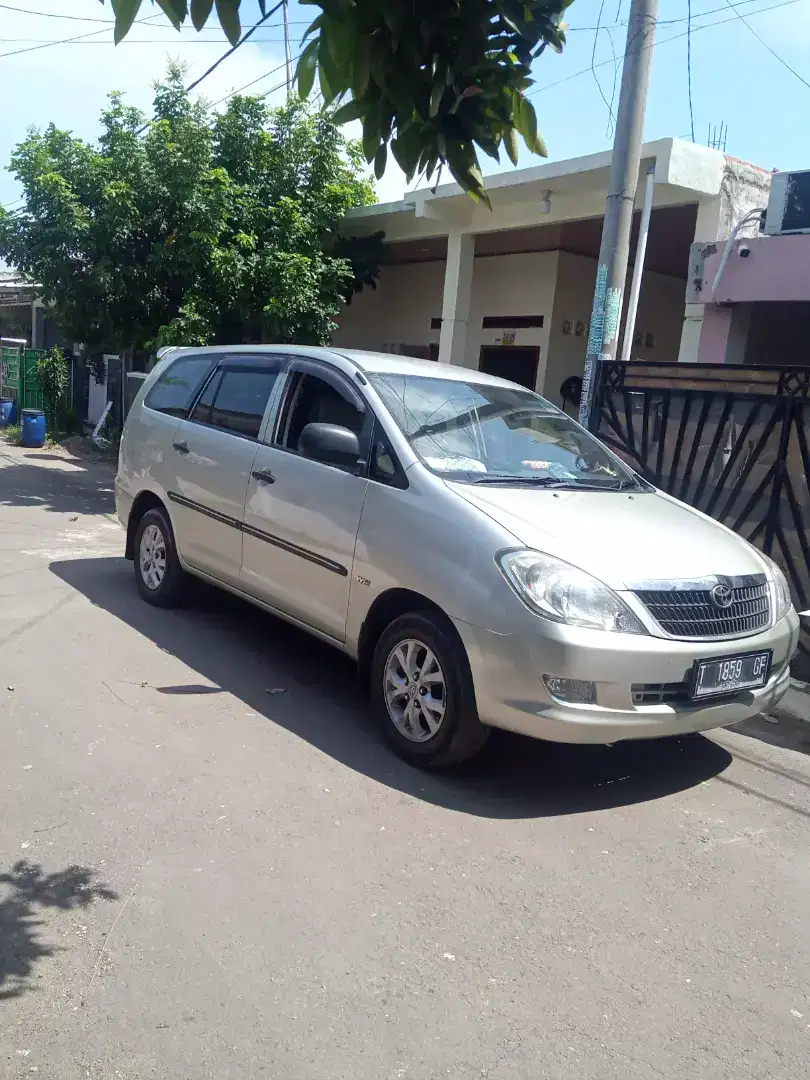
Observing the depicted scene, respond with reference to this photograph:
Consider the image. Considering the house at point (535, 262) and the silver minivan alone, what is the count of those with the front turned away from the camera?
0

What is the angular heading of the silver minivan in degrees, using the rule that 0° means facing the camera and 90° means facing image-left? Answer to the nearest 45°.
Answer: approximately 315°

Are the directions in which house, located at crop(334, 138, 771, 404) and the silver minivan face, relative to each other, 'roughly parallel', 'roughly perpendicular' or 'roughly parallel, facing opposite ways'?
roughly perpendicular

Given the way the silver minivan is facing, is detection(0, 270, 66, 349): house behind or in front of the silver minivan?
behind

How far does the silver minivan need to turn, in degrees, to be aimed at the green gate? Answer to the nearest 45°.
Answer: approximately 180°

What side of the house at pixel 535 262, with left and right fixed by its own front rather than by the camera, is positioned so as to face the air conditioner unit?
left

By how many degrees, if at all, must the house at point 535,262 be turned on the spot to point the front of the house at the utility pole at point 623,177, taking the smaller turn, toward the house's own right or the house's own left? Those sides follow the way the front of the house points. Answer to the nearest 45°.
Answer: approximately 45° to the house's own left

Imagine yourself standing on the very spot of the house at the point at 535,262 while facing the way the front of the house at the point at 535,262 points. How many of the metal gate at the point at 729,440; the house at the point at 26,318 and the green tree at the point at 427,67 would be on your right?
1

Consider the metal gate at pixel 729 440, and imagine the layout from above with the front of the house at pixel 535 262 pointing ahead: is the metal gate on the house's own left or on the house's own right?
on the house's own left

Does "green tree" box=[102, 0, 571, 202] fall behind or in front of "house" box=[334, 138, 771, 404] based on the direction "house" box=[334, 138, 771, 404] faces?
in front

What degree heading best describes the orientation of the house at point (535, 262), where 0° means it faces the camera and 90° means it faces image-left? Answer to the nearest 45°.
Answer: approximately 45°

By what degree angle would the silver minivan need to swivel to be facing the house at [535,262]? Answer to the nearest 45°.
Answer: approximately 135° to its left

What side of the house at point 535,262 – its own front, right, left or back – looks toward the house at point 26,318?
right

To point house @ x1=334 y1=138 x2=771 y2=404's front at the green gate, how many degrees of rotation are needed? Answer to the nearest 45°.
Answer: approximately 90° to its right

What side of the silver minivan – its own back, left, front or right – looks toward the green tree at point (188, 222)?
back
